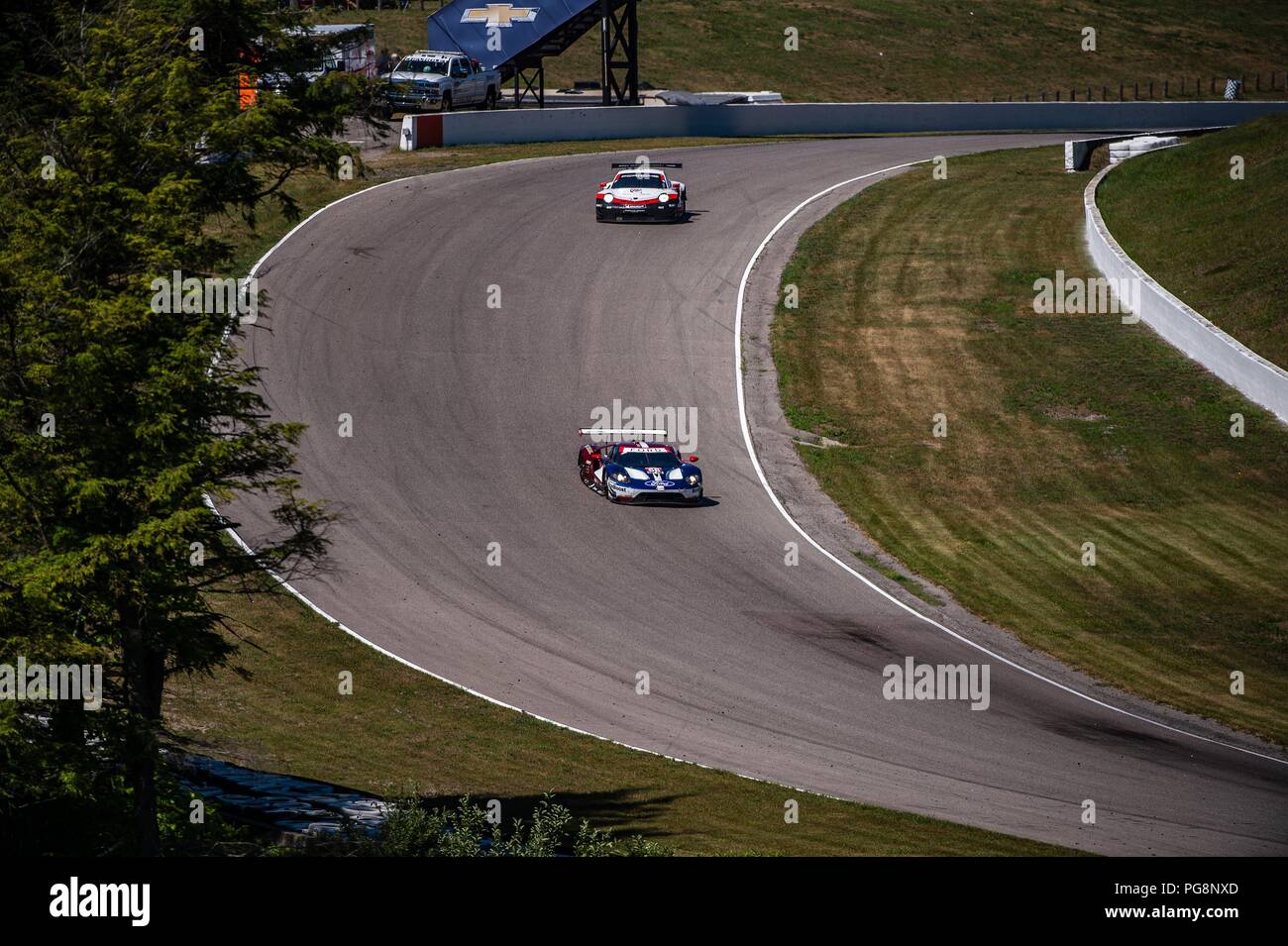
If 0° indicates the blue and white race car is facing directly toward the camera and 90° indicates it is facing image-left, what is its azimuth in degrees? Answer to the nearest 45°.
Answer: approximately 315°

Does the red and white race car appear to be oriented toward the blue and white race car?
yes

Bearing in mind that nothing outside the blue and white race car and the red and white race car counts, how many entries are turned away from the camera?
0

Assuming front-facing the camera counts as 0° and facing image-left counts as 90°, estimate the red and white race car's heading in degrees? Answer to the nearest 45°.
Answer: approximately 0°

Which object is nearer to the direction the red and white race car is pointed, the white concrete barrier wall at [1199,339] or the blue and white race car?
the blue and white race car

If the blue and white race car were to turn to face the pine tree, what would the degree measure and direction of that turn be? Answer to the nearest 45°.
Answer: approximately 45° to its right
